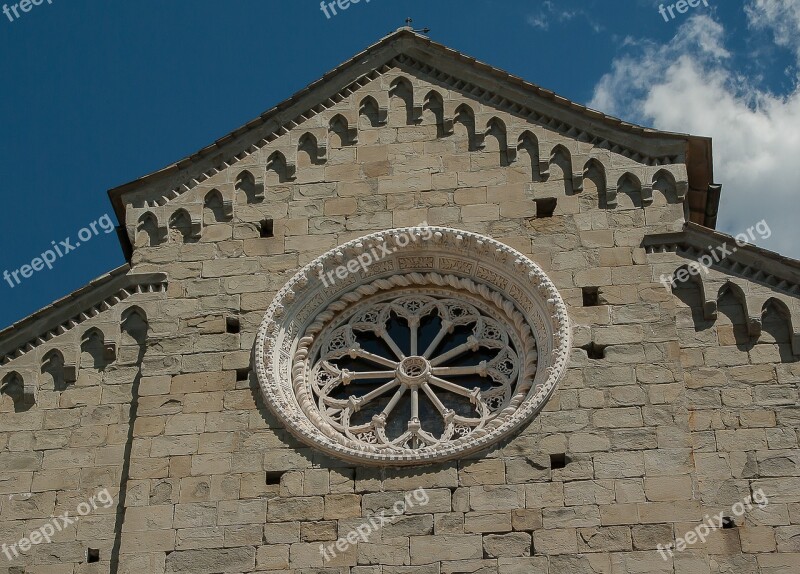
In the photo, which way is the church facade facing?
toward the camera
